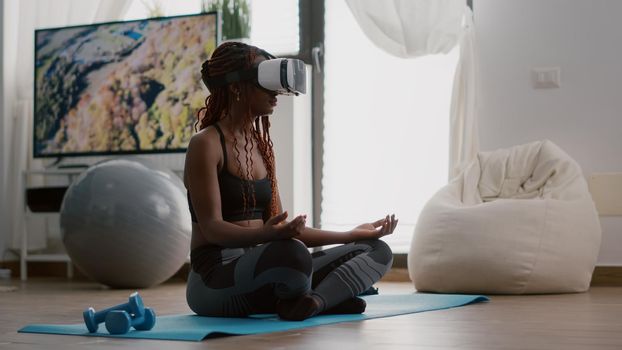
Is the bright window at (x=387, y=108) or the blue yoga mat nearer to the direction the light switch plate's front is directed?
the blue yoga mat

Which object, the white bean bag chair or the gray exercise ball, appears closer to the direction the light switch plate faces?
the white bean bag chair

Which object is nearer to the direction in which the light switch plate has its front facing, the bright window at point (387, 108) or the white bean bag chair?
the white bean bag chair

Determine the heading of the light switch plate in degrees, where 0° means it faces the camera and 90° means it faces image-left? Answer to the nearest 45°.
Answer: approximately 0°

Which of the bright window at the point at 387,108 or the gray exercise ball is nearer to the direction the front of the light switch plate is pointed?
the gray exercise ball

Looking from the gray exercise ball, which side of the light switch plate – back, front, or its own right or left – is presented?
right

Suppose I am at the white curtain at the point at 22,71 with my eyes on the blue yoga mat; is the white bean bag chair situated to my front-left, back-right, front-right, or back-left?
front-left

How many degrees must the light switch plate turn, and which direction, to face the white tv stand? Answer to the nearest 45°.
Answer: approximately 90° to its right

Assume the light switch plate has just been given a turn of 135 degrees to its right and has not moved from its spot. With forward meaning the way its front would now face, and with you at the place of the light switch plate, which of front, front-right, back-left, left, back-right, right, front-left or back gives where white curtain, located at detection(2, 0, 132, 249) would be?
front-left

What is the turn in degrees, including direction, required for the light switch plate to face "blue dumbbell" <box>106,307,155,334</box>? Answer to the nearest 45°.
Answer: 0° — it already faces it

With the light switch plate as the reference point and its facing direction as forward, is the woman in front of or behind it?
in front

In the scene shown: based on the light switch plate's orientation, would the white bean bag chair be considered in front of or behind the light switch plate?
in front

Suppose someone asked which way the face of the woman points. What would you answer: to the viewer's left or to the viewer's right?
to the viewer's right

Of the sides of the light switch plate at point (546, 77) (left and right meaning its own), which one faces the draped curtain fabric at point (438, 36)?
right
